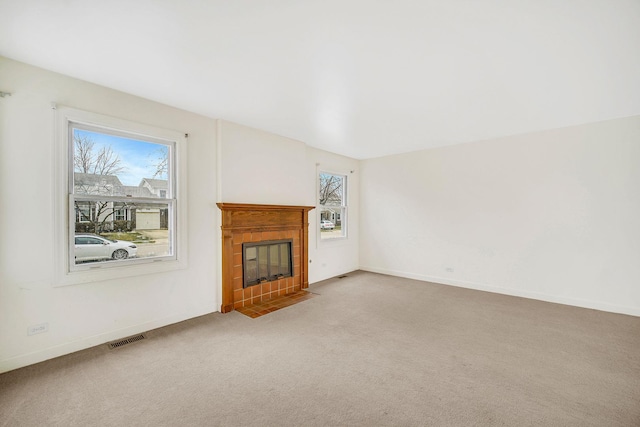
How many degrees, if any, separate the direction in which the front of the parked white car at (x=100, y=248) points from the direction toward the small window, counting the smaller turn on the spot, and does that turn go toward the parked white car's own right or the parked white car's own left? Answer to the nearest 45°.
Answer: approximately 90° to the parked white car's own right

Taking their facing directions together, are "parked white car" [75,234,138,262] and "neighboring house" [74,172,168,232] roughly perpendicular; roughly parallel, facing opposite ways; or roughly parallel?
roughly perpendicular

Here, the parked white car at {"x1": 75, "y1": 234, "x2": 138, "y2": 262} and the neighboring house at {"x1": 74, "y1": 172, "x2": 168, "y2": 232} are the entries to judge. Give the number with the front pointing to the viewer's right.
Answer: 1

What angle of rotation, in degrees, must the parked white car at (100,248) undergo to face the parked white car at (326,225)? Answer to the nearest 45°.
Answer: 0° — it already faces it

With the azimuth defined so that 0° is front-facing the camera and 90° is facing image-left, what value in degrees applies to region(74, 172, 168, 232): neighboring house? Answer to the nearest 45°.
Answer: approximately 0°

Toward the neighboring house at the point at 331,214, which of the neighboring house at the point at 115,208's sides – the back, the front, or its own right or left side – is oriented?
left

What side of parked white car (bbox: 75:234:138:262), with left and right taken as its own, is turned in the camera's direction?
right
